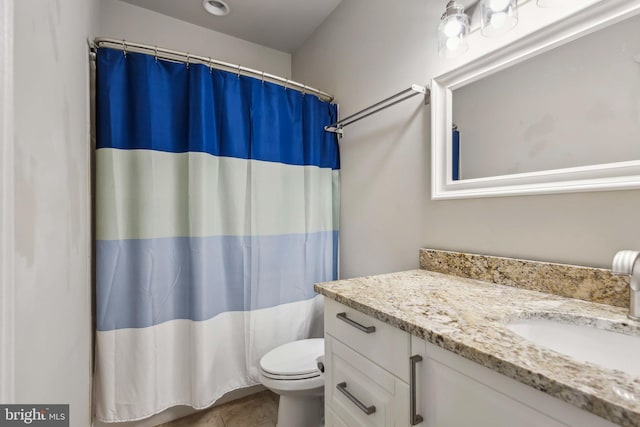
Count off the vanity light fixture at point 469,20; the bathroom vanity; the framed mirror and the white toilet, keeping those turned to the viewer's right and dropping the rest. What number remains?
0

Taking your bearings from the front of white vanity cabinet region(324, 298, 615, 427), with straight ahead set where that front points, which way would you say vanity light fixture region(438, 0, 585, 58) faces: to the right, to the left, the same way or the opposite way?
the same way

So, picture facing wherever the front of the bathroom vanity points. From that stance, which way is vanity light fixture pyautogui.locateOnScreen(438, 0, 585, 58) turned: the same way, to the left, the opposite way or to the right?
the same way

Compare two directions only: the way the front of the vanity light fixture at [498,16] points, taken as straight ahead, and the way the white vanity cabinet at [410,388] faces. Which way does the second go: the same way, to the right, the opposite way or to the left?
the same way

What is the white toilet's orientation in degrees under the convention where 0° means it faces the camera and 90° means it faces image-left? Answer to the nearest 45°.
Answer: approximately 45°

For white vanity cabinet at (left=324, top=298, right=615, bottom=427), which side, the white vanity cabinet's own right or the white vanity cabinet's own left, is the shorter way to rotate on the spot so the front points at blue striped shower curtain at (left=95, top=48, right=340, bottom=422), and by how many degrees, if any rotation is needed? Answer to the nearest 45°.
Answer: approximately 45° to the white vanity cabinet's own right

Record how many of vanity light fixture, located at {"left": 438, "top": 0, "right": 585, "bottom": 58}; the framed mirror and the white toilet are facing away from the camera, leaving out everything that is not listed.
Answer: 0

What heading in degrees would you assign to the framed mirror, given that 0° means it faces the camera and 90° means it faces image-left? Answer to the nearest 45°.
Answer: approximately 45°

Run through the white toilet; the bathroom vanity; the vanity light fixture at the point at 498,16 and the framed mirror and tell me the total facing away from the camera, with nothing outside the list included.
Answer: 0

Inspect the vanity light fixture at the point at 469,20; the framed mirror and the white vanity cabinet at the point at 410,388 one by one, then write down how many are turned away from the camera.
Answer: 0

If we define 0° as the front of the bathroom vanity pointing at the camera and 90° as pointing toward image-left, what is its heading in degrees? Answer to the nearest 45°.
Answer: approximately 45°

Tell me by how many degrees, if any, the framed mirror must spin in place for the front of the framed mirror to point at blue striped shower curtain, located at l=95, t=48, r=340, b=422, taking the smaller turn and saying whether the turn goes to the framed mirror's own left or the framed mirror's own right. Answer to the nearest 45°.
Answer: approximately 45° to the framed mirror's own right

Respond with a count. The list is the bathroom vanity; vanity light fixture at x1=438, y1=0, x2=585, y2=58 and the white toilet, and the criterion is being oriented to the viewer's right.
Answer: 0

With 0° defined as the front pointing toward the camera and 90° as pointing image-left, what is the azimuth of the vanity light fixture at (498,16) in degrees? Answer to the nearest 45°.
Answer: approximately 45°
